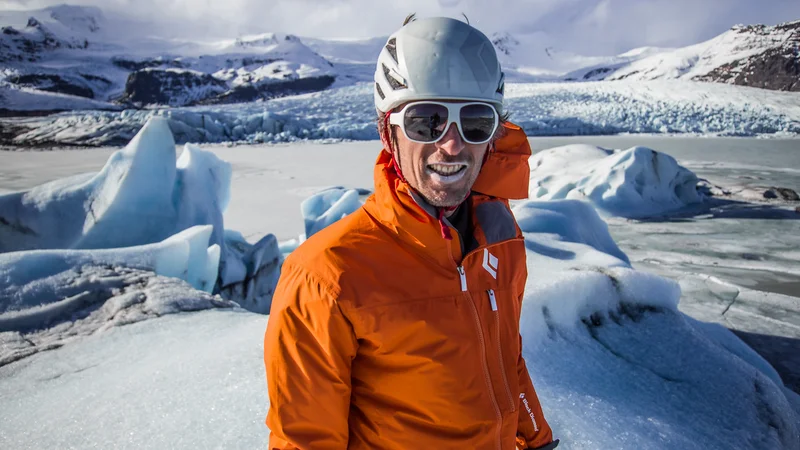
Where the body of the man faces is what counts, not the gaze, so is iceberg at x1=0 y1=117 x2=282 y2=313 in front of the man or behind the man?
behind

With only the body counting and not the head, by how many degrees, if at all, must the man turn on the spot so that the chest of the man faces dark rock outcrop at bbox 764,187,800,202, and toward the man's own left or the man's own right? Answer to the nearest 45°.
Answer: approximately 90° to the man's own left

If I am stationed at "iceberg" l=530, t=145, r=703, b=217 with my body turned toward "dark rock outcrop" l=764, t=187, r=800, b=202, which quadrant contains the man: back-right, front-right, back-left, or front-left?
back-right

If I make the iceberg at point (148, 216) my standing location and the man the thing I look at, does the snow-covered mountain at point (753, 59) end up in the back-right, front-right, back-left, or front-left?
back-left

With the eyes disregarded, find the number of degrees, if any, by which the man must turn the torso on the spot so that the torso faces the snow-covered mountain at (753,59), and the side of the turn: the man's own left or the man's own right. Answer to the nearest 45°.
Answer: approximately 90° to the man's own left

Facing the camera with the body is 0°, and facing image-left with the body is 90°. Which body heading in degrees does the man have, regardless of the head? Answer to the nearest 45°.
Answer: approximately 315°
